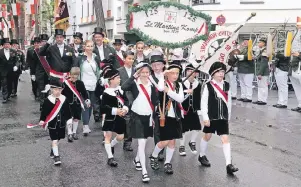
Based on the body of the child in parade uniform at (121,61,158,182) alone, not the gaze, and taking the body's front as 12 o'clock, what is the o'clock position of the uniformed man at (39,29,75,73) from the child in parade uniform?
The uniformed man is roughly at 5 o'clock from the child in parade uniform.

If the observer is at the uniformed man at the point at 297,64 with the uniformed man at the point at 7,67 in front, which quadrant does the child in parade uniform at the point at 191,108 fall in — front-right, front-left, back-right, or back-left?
front-left

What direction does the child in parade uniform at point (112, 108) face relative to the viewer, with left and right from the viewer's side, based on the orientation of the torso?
facing the viewer and to the right of the viewer

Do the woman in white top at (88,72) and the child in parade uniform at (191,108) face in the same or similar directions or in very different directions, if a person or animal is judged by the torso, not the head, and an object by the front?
same or similar directions

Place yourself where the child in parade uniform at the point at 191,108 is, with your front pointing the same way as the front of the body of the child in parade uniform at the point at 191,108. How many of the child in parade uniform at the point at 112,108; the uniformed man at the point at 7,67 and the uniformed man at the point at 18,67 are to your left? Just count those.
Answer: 0

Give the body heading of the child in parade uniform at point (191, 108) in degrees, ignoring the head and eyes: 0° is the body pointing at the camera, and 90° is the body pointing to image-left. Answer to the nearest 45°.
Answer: approximately 0°

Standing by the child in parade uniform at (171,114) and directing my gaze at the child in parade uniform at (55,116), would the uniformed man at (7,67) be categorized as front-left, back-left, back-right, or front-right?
front-right

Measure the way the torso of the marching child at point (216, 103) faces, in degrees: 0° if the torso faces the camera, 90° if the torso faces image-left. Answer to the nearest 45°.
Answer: approximately 315°

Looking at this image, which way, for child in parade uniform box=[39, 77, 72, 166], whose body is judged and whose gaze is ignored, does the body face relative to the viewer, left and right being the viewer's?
facing the viewer

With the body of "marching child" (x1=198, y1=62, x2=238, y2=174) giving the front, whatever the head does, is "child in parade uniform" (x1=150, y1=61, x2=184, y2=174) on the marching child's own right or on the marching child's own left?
on the marching child's own right

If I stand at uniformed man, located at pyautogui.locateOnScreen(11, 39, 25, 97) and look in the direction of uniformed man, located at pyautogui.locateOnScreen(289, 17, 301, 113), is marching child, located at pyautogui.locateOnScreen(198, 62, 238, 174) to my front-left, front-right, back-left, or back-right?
front-right

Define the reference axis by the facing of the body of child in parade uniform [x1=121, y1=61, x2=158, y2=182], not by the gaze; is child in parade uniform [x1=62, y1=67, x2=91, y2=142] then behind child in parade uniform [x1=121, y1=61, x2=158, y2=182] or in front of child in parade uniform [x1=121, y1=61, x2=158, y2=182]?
behind

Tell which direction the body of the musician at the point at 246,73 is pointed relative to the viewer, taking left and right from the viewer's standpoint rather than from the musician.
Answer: facing to the left of the viewer

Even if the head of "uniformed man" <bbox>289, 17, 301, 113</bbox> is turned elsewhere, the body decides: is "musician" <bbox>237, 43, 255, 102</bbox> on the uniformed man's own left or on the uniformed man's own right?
on the uniformed man's own right

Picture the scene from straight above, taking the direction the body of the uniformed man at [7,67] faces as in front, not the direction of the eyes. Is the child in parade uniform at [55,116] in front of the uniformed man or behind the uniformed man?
in front

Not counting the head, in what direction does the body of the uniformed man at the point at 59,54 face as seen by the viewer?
toward the camera
